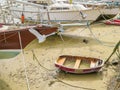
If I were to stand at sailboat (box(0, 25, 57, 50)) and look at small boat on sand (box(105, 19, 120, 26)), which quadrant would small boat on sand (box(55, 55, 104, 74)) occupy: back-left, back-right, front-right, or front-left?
front-right

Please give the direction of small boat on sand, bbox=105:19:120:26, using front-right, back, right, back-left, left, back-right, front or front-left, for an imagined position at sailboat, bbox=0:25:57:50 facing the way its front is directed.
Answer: front-left

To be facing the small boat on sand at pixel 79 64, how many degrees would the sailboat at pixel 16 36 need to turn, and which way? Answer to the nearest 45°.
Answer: approximately 45° to its right

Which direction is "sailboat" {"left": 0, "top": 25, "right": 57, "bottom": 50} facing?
to the viewer's right

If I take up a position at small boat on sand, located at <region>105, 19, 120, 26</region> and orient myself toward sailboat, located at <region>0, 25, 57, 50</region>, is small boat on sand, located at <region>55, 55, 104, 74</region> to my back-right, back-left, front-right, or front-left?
front-left
